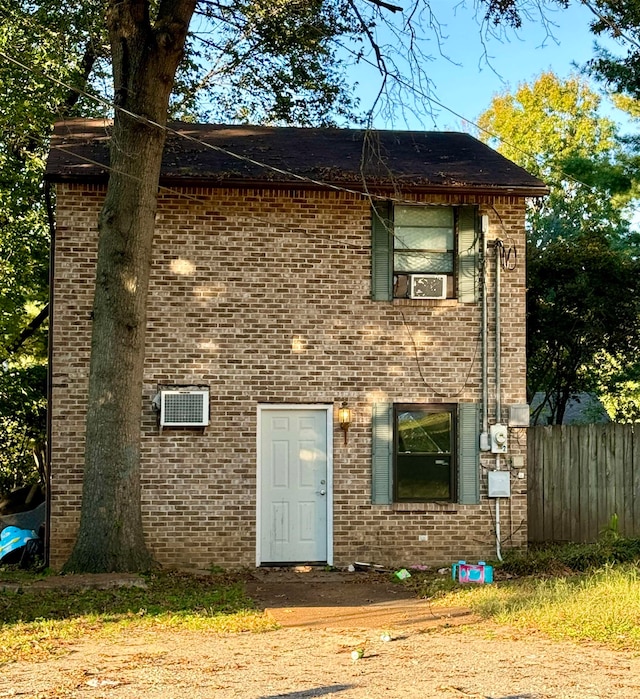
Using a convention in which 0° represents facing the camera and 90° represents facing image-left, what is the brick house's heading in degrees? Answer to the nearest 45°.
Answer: approximately 0°

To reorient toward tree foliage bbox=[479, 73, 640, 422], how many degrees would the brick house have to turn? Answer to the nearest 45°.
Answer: approximately 135° to its left

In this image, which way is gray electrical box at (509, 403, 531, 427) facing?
toward the camera

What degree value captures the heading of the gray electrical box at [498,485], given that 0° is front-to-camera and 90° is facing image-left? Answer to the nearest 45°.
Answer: approximately 0°

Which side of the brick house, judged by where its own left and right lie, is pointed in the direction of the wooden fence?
left
